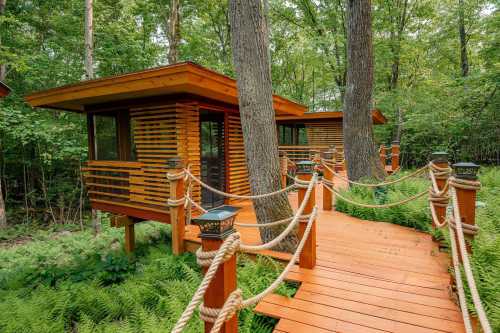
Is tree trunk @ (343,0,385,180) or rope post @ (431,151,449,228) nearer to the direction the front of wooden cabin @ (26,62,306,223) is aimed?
the rope post
